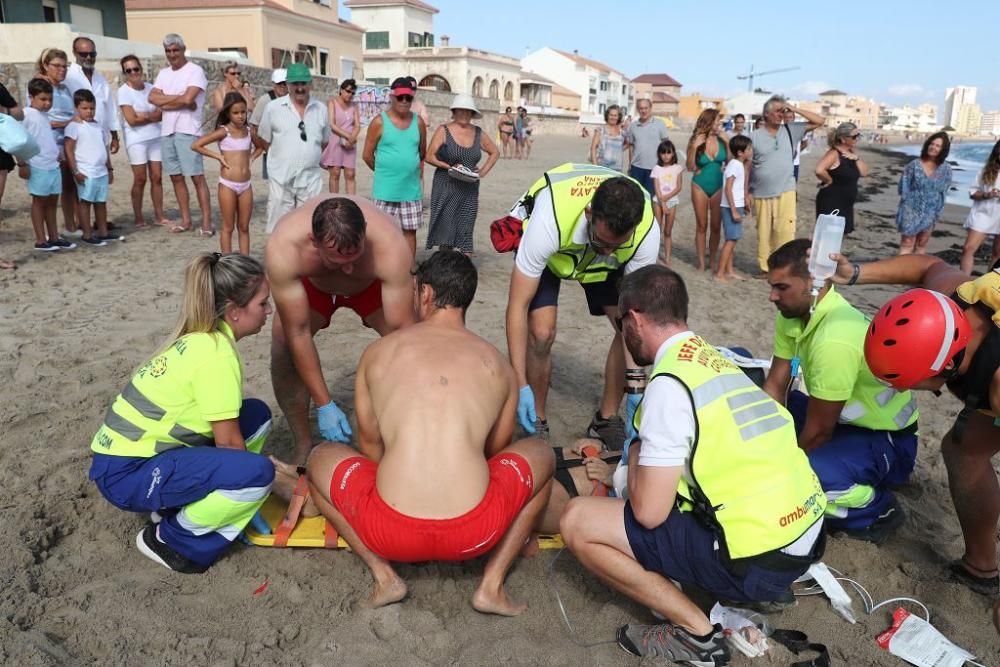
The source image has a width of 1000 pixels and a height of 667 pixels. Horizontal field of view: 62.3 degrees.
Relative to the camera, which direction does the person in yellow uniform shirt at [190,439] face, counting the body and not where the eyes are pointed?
to the viewer's right

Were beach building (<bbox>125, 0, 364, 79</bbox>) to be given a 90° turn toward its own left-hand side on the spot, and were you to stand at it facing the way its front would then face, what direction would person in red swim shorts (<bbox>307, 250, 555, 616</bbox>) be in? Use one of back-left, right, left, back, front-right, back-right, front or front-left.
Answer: back-right

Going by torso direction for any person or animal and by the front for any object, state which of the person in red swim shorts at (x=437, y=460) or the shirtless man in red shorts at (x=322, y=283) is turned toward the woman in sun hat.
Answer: the person in red swim shorts

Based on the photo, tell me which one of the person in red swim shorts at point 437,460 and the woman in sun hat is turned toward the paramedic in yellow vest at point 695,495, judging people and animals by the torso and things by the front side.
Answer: the woman in sun hat

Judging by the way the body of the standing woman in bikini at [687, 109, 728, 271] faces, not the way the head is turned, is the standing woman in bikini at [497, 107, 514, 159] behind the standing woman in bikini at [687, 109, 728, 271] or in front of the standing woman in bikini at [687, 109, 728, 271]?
behind

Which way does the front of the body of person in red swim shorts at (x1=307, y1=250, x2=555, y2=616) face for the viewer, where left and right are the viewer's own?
facing away from the viewer

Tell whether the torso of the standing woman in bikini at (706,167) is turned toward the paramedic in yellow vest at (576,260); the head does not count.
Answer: yes

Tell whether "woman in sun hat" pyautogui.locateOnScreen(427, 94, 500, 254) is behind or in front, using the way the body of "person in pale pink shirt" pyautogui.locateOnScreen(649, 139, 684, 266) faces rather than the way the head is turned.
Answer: in front

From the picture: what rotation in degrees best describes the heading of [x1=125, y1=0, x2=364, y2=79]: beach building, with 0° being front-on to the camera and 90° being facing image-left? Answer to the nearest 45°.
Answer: approximately 315°

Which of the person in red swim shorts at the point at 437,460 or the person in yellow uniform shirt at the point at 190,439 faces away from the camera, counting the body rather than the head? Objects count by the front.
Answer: the person in red swim shorts

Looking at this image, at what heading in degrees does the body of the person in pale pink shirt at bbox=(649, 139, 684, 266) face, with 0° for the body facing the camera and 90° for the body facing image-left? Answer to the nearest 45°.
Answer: approximately 0°
